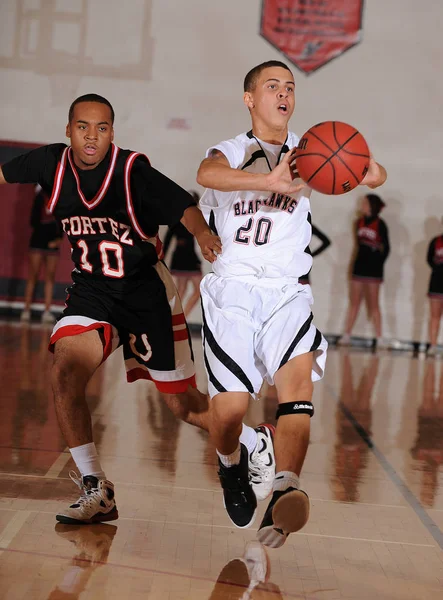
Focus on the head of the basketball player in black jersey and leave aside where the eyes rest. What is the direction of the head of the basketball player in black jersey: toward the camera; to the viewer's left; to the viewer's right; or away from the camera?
toward the camera

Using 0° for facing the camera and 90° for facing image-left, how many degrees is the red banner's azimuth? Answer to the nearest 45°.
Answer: approximately 0°

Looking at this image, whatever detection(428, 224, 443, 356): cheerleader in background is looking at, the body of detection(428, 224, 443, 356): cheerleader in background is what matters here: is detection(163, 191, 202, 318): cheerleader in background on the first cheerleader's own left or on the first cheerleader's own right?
on the first cheerleader's own right

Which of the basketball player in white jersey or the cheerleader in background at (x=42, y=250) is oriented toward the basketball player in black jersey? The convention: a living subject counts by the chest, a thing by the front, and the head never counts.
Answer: the cheerleader in background

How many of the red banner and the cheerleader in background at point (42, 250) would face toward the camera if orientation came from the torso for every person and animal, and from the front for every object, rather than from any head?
2

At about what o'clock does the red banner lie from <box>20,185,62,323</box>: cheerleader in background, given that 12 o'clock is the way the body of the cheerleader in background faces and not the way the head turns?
The red banner is roughly at 9 o'clock from the cheerleader in background.

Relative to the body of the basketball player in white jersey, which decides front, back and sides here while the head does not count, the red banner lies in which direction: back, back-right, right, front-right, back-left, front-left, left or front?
back

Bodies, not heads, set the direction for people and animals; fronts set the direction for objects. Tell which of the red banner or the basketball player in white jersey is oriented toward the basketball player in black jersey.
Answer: the red banner

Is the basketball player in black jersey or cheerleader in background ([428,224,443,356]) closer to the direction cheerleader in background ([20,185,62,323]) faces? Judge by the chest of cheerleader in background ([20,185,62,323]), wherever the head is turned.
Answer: the basketball player in black jersey

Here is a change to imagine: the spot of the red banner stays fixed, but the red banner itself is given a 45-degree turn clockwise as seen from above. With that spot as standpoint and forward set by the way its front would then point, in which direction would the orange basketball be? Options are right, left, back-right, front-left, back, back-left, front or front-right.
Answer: front-left

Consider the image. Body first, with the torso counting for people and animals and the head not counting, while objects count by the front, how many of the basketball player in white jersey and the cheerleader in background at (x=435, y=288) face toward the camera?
2

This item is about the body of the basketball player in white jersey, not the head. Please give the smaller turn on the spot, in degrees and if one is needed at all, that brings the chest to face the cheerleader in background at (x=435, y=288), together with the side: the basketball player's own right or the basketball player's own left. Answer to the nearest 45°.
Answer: approximately 180°

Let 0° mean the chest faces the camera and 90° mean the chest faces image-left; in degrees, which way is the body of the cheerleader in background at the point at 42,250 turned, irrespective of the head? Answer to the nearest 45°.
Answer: approximately 0°
